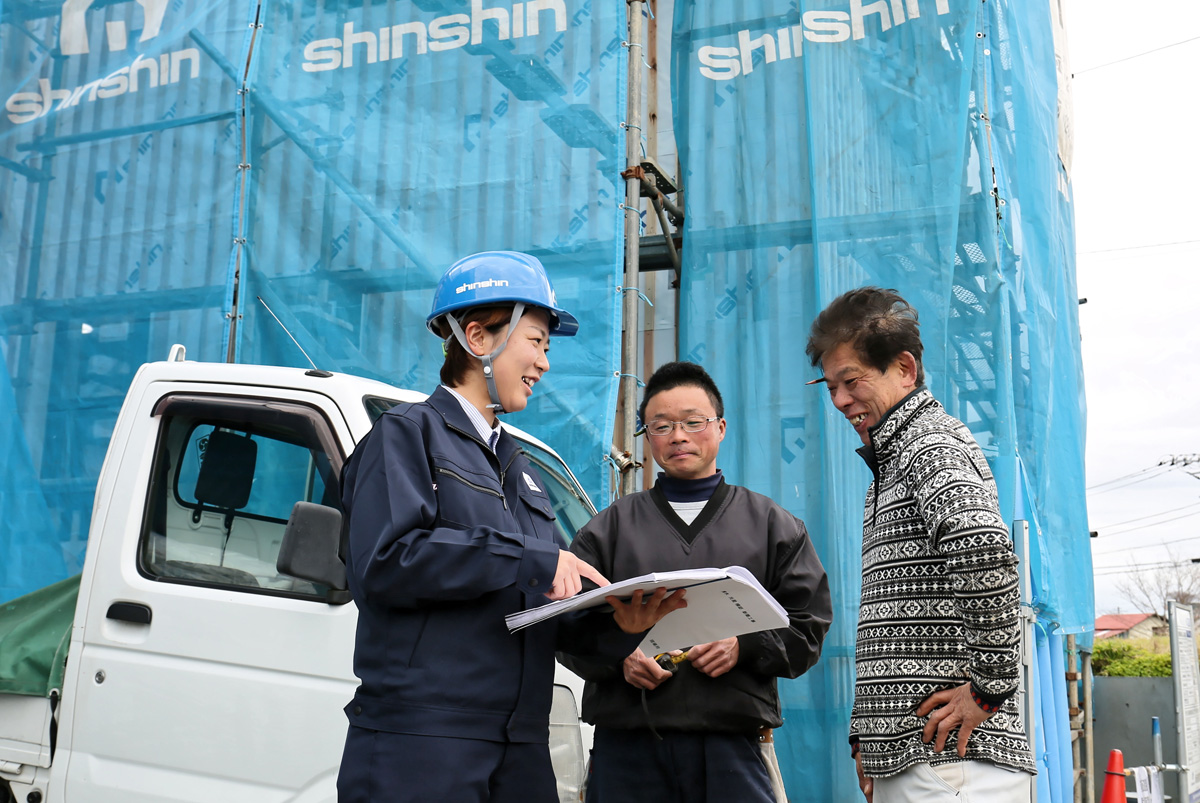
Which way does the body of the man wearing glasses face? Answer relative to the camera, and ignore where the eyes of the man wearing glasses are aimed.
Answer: toward the camera

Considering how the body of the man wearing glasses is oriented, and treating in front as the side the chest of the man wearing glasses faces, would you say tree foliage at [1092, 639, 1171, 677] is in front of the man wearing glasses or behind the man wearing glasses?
behind

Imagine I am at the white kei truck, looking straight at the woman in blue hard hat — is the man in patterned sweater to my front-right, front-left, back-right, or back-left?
front-left

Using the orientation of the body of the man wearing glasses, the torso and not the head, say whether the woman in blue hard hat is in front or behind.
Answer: in front

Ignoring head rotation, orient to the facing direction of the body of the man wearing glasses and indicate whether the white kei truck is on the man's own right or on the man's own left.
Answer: on the man's own right

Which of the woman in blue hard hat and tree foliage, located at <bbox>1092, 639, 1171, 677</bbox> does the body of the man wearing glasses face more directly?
the woman in blue hard hat

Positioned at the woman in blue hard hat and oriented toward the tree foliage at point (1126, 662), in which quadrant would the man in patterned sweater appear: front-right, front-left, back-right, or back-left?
front-right
